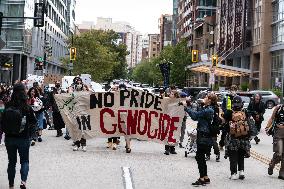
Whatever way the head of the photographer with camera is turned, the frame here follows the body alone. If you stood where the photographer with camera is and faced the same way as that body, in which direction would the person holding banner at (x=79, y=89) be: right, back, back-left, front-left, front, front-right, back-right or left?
front-right

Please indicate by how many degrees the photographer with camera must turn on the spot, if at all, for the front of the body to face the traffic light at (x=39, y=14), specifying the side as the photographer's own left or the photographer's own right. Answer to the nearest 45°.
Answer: approximately 45° to the photographer's own right

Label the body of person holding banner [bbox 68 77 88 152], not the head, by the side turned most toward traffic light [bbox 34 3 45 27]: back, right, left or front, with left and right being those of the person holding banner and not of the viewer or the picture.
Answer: back

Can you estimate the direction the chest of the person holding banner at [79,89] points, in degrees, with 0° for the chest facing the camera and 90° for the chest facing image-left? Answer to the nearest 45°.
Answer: approximately 0°

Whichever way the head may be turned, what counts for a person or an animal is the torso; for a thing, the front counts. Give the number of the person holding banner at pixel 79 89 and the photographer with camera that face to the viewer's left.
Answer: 1

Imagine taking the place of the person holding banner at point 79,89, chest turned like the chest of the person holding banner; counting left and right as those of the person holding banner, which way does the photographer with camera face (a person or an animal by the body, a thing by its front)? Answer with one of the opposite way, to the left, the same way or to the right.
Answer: to the right

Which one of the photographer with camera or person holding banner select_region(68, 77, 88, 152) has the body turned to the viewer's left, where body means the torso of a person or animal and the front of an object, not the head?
the photographer with camera

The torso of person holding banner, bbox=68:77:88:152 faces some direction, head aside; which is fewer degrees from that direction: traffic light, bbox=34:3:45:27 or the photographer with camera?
the photographer with camera

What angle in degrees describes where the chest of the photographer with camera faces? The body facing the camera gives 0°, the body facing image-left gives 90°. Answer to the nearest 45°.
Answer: approximately 90°
